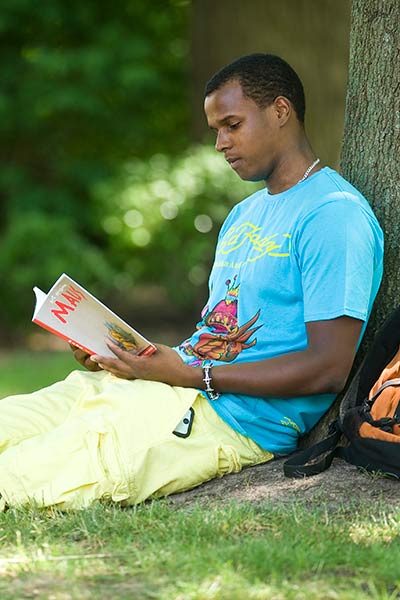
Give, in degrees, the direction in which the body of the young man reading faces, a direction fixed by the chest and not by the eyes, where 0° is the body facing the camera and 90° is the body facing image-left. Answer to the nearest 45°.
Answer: approximately 45°

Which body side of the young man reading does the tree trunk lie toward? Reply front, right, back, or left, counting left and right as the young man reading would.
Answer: back
